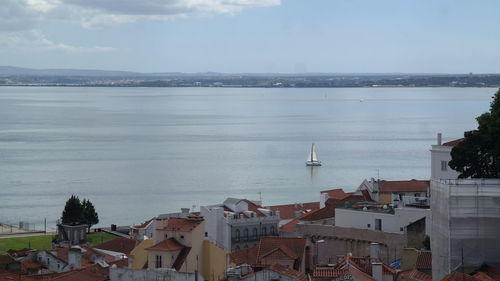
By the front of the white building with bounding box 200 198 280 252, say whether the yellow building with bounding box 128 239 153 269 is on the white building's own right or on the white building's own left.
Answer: on the white building's own right

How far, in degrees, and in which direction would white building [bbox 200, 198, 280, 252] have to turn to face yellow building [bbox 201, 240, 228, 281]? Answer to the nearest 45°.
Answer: approximately 45° to its right

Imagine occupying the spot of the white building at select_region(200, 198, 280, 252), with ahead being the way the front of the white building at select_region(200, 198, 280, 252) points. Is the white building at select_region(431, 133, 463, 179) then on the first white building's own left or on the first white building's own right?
on the first white building's own left

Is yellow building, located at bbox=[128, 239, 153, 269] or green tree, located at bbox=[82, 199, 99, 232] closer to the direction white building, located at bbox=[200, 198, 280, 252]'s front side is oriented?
the yellow building

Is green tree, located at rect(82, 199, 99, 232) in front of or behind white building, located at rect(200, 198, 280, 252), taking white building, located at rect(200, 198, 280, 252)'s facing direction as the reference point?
behind

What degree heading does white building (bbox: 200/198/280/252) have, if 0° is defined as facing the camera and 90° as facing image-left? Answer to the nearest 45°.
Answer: approximately 315°

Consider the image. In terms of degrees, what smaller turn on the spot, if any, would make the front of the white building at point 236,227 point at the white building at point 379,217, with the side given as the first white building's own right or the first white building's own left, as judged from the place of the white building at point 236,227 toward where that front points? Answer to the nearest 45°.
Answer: approximately 45° to the first white building's own left
